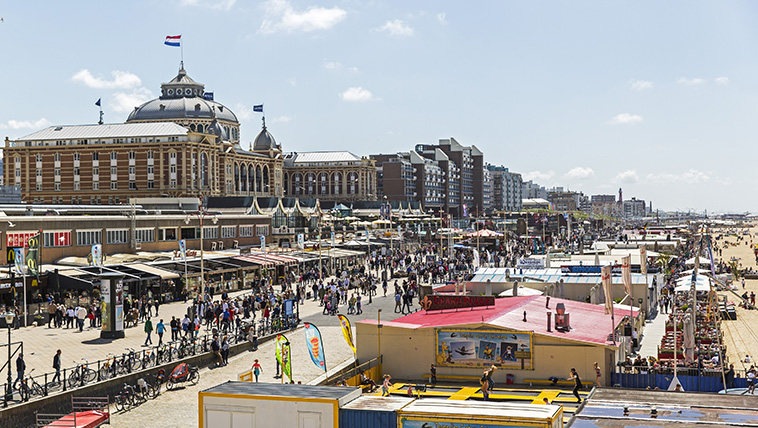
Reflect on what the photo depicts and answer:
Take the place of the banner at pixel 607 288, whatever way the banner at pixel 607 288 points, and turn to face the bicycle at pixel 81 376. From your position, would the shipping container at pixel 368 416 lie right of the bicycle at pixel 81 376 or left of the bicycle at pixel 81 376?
left

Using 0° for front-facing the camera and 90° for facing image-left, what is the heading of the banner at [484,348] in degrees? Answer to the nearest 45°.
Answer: approximately 0°

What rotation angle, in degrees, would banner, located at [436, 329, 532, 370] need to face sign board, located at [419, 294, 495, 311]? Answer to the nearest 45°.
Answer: approximately 180°

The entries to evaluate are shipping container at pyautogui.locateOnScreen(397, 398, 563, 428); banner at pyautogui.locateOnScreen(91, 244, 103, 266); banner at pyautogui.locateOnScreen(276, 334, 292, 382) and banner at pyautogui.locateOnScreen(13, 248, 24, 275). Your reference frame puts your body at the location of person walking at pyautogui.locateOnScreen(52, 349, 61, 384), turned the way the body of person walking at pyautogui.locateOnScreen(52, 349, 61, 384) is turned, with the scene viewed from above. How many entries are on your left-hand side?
2

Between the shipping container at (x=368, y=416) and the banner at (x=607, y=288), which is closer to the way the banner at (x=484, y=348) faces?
the shipping container

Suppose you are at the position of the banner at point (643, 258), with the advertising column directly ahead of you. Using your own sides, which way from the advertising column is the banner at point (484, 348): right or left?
left
